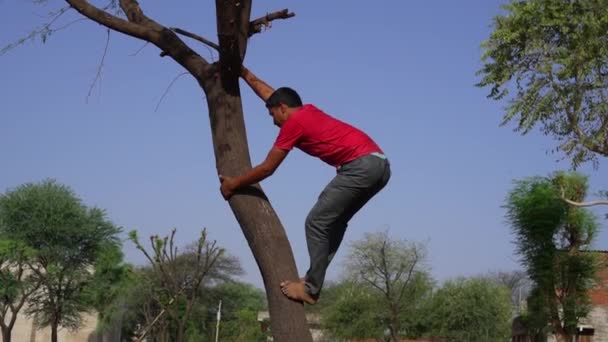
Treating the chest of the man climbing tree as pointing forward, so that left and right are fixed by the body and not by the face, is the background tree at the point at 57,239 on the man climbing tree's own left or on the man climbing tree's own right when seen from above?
on the man climbing tree's own right

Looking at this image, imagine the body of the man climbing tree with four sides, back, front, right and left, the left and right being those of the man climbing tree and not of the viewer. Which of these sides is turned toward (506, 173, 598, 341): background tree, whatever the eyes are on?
right

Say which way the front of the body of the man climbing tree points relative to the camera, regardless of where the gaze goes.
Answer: to the viewer's left

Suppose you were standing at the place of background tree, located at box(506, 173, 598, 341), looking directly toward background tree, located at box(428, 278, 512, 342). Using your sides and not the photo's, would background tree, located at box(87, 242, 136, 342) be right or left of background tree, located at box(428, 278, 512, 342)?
left

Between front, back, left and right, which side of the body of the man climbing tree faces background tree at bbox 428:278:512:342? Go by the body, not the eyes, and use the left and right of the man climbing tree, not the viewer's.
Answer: right

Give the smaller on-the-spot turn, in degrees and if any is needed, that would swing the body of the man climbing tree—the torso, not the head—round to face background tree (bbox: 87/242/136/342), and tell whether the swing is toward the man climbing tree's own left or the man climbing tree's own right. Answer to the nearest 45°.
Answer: approximately 90° to the man climbing tree's own right
